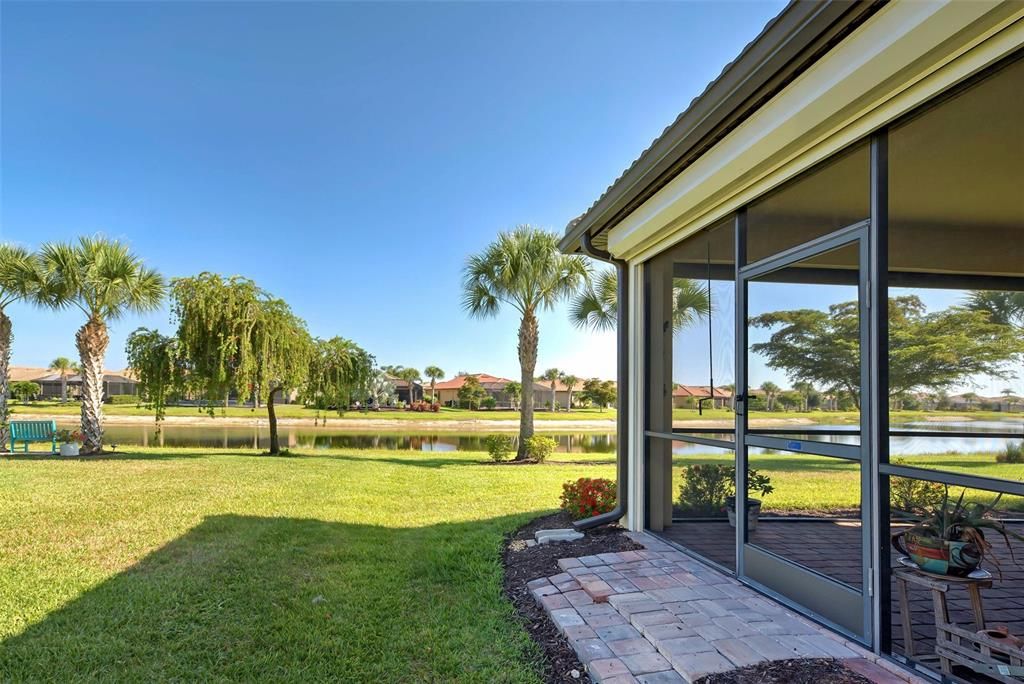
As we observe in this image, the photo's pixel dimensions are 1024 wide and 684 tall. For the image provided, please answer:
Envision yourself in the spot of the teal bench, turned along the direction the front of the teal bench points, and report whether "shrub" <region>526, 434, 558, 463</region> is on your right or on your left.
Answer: on your right

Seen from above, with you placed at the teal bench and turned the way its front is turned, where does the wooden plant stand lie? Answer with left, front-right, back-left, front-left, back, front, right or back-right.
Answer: back

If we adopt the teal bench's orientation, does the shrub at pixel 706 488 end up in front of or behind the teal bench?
behind

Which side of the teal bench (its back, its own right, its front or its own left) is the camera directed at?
back

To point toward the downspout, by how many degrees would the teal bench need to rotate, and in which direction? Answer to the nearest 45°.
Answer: approximately 180°

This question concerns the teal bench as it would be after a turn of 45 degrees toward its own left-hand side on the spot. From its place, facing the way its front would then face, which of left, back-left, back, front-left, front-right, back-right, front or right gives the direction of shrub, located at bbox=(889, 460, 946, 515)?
back-left

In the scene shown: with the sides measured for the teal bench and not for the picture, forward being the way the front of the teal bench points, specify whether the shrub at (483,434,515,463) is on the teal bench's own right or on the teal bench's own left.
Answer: on the teal bench's own right
